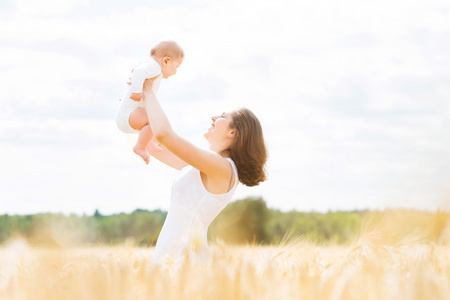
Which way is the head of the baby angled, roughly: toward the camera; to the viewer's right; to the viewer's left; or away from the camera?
to the viewer's right

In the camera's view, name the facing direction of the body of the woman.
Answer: to the viewer's left

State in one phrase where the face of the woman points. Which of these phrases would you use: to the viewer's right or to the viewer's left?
to the viewer's left

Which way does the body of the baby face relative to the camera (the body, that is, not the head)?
to the viewer's right
